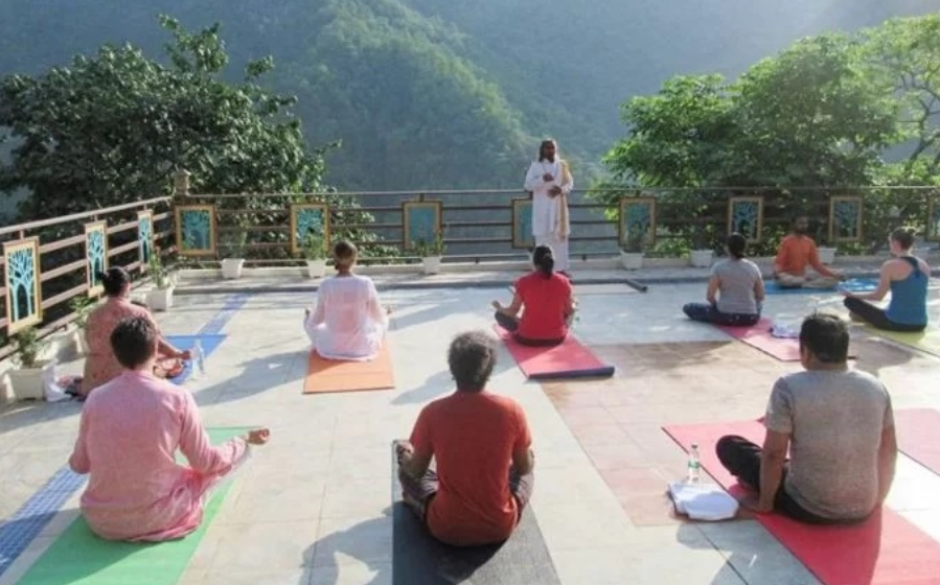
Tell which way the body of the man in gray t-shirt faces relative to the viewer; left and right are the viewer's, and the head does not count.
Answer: facing away from the viewer and to the left of the viewer

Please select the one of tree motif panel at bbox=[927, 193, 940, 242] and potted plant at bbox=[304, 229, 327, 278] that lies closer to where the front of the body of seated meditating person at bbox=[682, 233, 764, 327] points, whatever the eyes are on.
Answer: the potted plant

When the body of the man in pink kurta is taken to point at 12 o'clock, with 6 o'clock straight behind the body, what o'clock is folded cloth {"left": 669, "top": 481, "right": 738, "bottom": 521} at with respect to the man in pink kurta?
The folded cloth is roughly at 2 o'clock from the man in pink kurta.

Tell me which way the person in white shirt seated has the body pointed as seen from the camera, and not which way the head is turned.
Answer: away from the camera

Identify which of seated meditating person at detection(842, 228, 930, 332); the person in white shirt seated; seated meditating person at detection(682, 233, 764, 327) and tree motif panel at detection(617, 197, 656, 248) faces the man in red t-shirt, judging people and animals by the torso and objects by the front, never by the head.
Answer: the tree motif panel

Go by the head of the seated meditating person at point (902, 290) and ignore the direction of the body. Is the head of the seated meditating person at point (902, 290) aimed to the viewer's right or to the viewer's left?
to the viewer's left

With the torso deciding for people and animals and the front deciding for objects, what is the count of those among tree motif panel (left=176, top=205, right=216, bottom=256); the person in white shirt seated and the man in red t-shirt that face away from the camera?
2

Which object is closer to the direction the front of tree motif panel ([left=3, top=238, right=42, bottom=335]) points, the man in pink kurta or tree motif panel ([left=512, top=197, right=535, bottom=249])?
the man in pink kurta

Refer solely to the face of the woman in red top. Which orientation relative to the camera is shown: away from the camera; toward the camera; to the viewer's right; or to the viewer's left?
away from the camera

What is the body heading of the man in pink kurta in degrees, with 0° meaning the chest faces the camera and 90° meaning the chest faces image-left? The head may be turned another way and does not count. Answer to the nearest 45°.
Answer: approximately 225°
